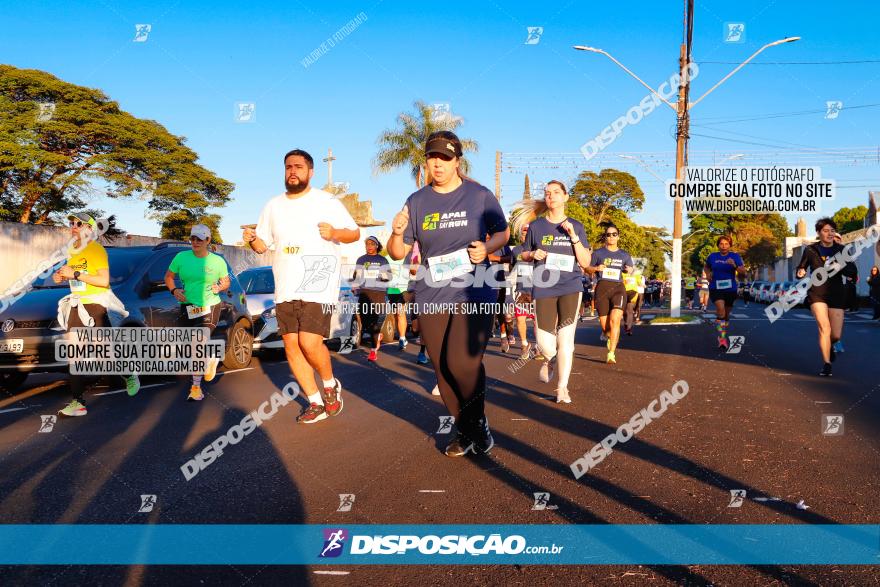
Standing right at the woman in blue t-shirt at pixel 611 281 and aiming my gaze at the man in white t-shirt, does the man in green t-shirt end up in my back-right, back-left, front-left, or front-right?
front-right

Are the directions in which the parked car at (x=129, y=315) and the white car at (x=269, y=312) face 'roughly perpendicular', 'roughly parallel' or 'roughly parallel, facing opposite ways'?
roughly parallel

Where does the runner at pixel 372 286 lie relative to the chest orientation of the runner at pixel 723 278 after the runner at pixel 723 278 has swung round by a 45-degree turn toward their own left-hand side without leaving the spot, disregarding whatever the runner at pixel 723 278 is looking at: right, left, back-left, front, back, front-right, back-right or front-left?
right

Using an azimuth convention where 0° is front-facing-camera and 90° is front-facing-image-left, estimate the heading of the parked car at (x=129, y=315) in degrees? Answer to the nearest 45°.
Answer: approximately 45°

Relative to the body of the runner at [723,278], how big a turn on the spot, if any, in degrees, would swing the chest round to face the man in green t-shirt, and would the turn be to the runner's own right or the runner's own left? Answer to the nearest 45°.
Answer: approximately 45° to the runner's own right

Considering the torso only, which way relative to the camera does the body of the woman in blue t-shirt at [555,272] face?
toward the camera

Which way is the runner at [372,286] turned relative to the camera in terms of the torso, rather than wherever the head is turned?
toward the camera

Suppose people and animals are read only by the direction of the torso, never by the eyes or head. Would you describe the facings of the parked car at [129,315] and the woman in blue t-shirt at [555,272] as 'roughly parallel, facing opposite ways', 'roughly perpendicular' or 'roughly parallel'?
roughly parallel

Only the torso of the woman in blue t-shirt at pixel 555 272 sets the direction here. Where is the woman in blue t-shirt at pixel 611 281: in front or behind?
behind

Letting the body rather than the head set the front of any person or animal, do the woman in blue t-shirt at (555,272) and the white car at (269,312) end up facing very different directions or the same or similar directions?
same or similar directions

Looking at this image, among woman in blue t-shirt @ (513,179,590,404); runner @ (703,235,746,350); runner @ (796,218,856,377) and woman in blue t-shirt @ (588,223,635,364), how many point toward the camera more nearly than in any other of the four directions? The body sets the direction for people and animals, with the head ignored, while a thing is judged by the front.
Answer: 4

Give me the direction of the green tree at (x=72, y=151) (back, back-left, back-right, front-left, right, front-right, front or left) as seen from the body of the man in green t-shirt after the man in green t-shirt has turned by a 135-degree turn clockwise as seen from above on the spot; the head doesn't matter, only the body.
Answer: front-right

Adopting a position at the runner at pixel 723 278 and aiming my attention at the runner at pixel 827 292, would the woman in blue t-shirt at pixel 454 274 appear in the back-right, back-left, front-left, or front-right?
front-right

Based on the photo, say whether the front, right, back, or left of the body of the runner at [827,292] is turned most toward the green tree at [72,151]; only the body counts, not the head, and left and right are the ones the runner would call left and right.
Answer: right

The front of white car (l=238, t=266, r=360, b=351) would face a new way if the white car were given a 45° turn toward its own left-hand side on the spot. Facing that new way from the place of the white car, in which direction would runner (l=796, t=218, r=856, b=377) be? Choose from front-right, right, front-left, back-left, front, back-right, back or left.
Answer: front-left

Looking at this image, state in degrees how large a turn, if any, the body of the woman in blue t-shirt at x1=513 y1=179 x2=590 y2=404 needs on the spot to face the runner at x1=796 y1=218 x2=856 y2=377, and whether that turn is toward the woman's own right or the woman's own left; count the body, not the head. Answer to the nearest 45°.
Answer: approximately 135° to the woman's own left
